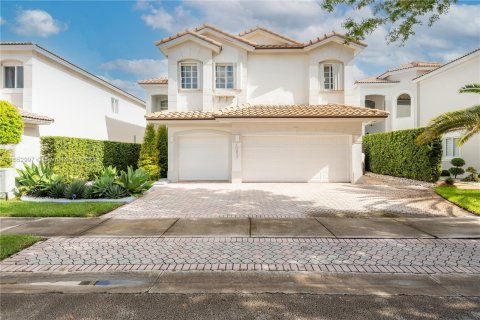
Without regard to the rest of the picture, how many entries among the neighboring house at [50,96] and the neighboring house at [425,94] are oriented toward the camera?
2

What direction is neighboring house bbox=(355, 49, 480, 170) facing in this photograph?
toward the camera

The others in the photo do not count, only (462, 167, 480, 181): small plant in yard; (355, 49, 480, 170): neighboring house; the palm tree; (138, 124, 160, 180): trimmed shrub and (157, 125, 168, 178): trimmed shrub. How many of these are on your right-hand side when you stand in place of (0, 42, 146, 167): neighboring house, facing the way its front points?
0

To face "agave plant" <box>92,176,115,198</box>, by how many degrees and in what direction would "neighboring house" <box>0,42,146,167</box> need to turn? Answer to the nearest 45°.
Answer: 0° — it already faces it

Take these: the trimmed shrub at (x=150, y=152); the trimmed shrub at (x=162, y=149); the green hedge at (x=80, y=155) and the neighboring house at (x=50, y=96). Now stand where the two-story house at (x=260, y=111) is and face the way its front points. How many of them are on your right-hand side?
4

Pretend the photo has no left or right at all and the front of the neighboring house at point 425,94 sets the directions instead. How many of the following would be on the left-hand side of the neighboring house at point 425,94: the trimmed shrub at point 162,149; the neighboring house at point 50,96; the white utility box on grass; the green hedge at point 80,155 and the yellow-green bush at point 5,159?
0

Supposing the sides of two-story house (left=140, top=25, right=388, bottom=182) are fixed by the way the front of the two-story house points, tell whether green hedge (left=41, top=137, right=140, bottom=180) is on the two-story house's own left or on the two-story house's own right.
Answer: on the two-story house's own right

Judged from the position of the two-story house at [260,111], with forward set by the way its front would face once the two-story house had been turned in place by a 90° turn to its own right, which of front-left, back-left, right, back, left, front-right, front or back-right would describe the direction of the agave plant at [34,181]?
front-left

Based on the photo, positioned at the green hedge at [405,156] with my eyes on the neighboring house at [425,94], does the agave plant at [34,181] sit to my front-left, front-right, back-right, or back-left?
back-left

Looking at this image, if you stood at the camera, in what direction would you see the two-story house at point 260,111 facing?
facing the viewer

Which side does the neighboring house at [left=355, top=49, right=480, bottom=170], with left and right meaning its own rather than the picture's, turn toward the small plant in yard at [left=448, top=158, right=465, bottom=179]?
front

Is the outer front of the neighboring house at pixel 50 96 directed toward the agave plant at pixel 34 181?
yes

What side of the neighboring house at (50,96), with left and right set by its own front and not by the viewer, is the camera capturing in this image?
front

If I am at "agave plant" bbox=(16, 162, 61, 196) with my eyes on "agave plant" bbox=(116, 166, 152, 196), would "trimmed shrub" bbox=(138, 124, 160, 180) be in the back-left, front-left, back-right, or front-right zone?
front-left

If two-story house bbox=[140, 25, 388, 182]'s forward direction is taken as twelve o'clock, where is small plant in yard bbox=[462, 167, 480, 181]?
The small plant in yard is roughly at 9 o'clock from the two-story house.

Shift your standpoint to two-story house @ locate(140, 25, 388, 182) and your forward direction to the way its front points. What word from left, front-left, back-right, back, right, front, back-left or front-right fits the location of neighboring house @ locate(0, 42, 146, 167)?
right

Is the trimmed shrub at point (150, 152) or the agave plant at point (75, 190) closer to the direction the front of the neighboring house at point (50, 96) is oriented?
the agave plant

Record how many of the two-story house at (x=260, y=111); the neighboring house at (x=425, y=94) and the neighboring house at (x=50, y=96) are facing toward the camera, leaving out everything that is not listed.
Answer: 3
